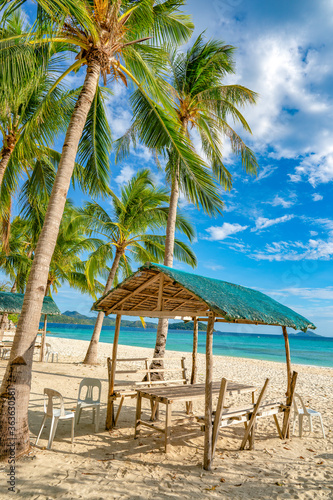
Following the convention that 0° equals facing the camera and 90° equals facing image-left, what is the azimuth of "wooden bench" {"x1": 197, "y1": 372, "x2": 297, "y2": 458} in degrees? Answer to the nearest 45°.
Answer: approximately 135°
